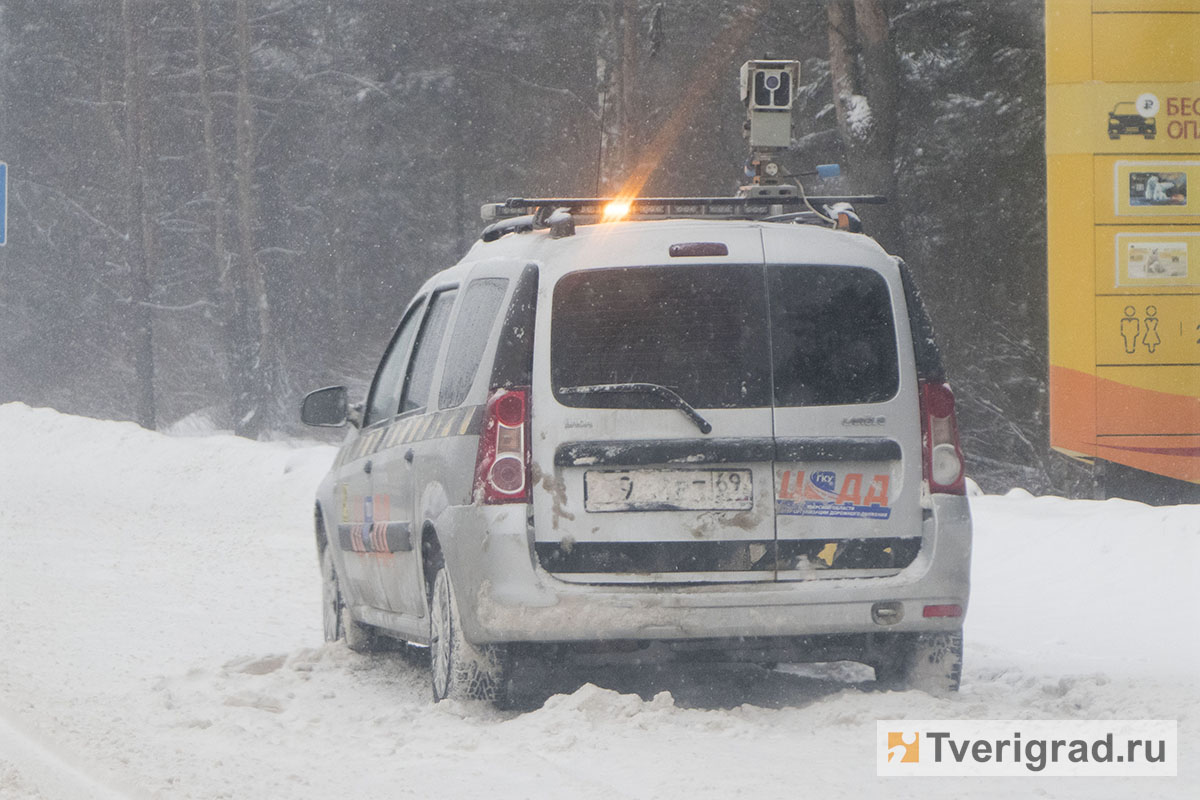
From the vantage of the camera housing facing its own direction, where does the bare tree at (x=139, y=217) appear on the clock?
The bare tree is roughly at 5 o'clock from the camera housing.

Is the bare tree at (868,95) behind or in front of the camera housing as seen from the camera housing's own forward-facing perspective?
behind

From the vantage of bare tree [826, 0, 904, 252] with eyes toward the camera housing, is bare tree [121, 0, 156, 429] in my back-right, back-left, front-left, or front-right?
back-right

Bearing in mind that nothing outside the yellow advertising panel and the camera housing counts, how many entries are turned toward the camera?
2

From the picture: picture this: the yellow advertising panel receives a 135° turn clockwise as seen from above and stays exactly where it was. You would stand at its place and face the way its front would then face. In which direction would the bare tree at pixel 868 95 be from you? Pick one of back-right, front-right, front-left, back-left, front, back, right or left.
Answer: front

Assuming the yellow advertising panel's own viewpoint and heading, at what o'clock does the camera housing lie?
The camera housing is roughly at 2 o'clock from the yellow advertising panel.

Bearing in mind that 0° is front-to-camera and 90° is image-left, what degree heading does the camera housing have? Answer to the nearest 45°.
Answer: approximately 0°

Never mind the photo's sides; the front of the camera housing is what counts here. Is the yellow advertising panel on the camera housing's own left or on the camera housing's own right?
on the camera housing's own left

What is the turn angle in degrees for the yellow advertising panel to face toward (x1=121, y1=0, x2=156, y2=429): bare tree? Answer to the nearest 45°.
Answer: approximately 135° to its right

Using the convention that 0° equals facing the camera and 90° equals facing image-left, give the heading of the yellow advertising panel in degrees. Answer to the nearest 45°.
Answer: approximately 0°
